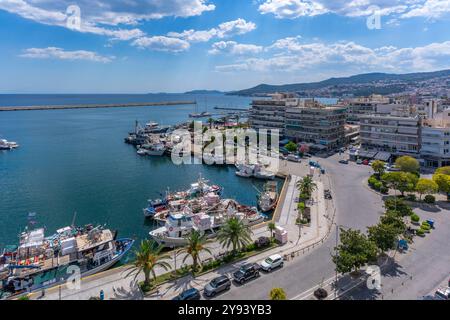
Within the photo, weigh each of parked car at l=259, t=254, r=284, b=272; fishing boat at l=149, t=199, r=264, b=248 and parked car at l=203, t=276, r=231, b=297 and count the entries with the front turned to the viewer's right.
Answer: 0

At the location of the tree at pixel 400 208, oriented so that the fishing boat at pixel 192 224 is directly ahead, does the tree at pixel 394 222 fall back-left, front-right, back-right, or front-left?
front-left

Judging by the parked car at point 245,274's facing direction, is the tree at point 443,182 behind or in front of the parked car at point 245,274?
behind

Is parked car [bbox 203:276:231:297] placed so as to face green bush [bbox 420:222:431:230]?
no

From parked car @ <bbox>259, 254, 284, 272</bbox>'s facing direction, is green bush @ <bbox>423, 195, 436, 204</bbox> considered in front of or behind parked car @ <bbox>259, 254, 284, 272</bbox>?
behind

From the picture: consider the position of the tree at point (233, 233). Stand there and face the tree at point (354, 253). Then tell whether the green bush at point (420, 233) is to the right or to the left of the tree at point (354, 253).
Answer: left

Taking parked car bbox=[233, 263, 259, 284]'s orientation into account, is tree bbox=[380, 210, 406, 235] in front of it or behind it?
behind

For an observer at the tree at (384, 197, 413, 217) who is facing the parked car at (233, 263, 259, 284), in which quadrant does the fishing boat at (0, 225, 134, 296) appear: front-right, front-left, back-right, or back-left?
front-right

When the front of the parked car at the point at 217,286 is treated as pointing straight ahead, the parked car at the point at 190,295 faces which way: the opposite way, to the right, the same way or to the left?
the same way

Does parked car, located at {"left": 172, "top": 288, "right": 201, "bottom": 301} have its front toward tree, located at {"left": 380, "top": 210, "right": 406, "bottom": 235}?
no

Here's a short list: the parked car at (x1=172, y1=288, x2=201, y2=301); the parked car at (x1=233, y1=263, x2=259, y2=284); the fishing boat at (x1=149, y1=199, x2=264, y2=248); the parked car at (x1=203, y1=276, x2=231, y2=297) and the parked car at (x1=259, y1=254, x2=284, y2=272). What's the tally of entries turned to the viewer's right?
0
